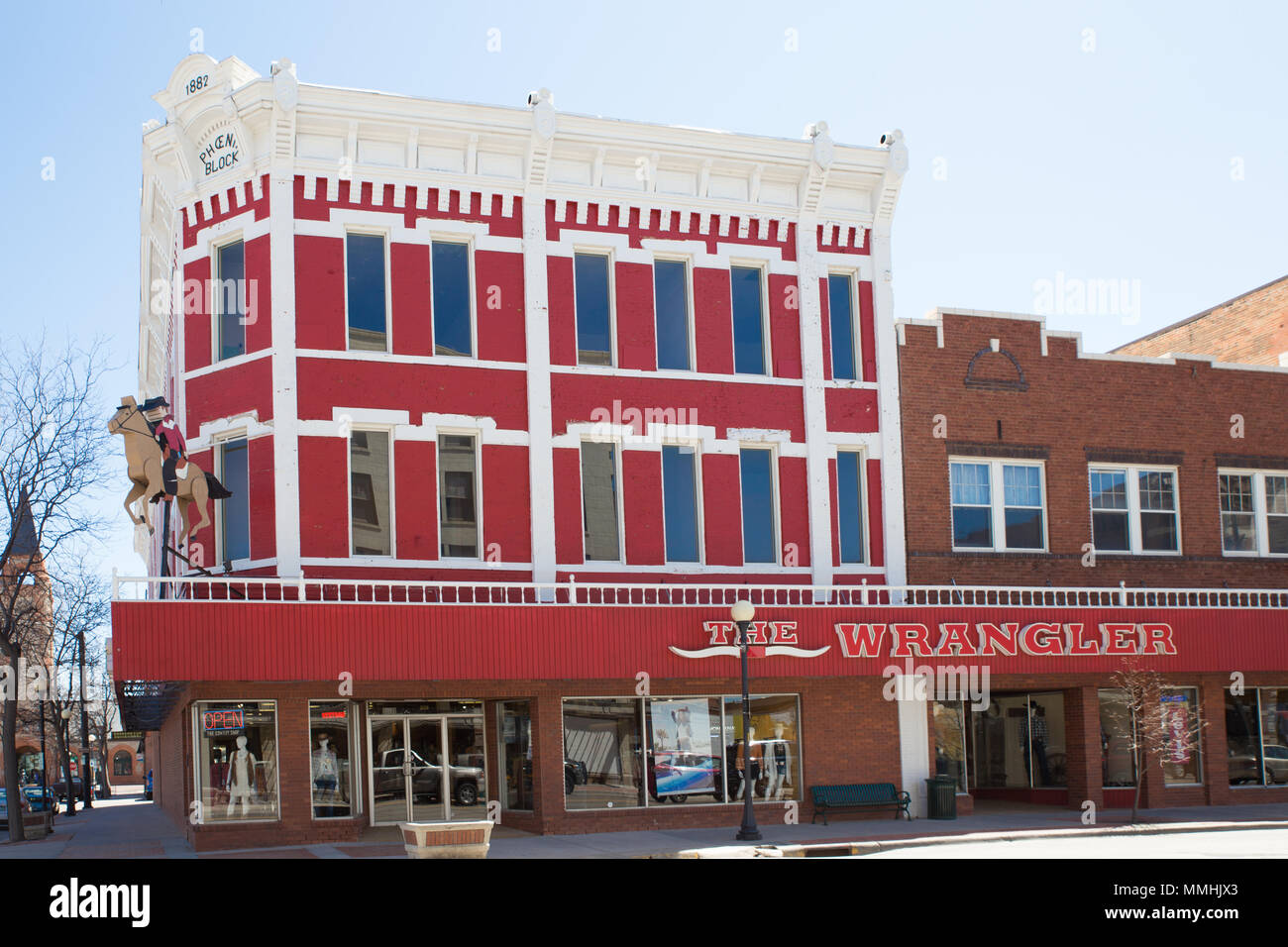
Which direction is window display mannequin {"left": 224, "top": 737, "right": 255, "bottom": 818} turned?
toward the camera

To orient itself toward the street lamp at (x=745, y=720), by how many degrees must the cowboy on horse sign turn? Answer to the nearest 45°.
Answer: approximately 180°

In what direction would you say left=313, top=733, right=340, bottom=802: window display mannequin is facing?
toward the camera

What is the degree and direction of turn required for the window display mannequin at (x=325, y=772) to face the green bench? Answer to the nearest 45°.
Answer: approximately 90° to its left

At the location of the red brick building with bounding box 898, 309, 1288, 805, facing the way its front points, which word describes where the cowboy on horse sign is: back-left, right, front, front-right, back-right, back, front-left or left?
front-right

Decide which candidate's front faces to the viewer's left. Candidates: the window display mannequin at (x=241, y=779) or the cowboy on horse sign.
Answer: the cowboy on horse sign

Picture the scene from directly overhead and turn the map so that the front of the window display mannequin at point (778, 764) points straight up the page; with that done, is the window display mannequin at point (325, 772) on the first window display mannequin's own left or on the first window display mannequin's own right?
on the first window display mannequin's own right

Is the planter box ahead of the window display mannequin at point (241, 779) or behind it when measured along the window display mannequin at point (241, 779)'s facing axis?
ahead

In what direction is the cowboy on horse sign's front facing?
to the viewer's left

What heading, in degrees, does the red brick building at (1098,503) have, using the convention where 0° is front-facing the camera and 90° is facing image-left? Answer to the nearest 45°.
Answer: approximately 0°

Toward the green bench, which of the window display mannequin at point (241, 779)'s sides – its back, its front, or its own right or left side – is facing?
left

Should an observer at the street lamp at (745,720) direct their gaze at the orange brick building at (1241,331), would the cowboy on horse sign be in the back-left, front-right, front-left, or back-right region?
back-left

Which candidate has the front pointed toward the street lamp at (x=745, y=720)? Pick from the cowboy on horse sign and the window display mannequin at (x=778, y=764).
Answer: the window display mannequin

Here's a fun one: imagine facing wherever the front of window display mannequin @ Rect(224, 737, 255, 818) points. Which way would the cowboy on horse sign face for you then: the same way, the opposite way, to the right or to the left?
to the right
